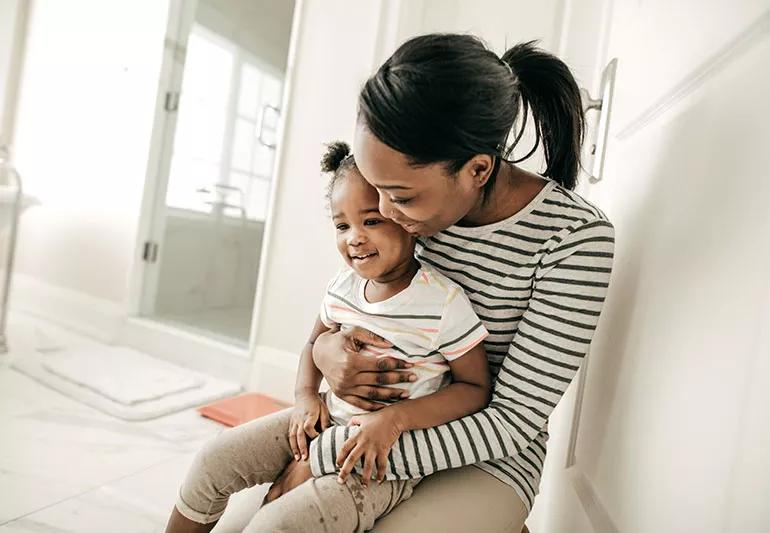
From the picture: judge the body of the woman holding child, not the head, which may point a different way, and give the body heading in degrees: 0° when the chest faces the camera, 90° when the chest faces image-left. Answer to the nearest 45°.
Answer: approximately 45°

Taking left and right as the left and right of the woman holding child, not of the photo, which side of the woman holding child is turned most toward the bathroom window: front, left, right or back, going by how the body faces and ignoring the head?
right

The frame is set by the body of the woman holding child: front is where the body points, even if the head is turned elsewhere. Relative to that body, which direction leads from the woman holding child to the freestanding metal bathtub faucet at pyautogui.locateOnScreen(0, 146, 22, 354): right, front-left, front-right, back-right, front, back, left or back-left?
right

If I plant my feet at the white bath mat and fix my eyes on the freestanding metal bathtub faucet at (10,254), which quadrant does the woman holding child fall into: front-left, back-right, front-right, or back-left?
back-left

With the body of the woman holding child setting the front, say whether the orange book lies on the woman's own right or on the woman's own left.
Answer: on the woman's own right
